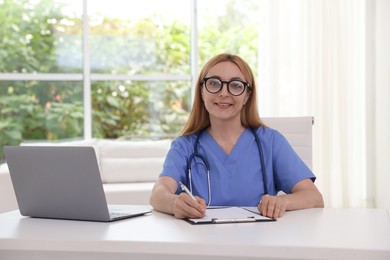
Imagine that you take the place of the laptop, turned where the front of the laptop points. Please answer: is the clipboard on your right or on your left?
on your right

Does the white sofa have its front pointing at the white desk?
yes

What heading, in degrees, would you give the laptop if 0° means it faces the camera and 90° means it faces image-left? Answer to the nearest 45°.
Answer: approximately 225°

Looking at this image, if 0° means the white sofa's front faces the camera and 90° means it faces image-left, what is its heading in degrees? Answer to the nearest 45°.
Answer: approximately 0°

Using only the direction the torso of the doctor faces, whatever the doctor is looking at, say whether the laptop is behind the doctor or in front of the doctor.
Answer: in front

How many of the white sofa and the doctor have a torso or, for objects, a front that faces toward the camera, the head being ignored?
2

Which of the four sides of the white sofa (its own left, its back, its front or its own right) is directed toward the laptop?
front

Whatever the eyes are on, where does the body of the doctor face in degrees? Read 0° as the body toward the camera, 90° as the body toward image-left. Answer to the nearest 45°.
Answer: approximately 0°

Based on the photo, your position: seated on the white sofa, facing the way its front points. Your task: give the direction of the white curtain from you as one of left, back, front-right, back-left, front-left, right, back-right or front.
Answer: left

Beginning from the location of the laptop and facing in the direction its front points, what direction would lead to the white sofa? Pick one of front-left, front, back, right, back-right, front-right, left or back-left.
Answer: front-left
